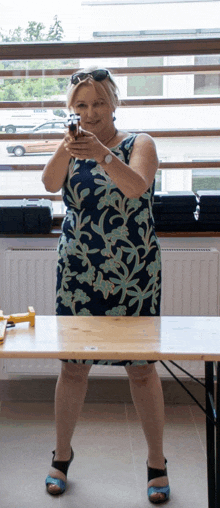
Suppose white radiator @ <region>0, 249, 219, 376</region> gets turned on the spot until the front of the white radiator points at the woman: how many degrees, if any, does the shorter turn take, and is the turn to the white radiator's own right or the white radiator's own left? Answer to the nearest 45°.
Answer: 0° — it already faces them

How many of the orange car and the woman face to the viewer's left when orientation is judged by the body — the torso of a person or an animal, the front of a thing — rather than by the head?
1

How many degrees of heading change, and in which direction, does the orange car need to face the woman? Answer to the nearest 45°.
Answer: approximately 90° to its left

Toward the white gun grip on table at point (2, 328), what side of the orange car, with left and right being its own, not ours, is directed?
left

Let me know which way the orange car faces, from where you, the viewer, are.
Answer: facing to the left of the viewer

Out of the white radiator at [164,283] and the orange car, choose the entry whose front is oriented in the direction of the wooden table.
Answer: the white radiator

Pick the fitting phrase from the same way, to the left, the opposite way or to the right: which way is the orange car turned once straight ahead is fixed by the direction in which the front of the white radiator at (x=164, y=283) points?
to the right

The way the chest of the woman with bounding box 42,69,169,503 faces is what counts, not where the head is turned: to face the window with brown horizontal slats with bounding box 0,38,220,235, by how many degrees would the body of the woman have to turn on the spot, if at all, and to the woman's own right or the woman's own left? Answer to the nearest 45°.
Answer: approximately 180°

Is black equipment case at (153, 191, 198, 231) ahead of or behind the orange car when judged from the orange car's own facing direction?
behind
